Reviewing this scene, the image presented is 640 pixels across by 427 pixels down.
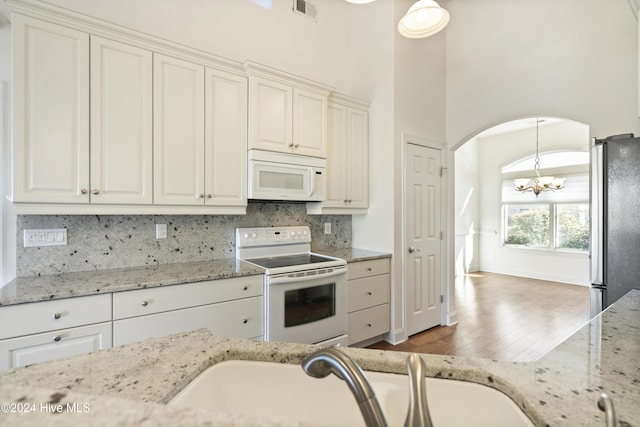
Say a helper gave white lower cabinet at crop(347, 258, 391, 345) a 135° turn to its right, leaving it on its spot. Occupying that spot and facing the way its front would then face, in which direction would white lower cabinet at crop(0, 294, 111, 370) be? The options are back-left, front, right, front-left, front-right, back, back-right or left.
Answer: front-left

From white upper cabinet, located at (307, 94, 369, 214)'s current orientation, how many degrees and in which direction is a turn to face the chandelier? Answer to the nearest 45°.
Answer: approximately 90° to its left

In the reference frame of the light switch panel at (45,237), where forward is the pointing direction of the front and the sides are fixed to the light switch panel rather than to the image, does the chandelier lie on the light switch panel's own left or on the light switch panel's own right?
on the light switch panel's own left

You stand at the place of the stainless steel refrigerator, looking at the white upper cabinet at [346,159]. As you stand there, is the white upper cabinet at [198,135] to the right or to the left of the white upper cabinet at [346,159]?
left

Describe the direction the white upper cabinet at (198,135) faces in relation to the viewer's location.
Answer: facing the viewer and to the right of the viewer

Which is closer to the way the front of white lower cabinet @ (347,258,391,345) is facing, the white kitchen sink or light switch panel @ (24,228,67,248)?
the white kitchen sink

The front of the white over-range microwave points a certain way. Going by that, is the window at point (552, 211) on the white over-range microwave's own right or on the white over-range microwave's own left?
on the white over-range microwave's own left

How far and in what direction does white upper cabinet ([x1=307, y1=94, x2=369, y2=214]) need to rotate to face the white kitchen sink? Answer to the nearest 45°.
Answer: approximately 45° to its right

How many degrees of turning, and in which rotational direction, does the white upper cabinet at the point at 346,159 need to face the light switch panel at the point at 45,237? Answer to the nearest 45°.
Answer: approximately 90° to its right
